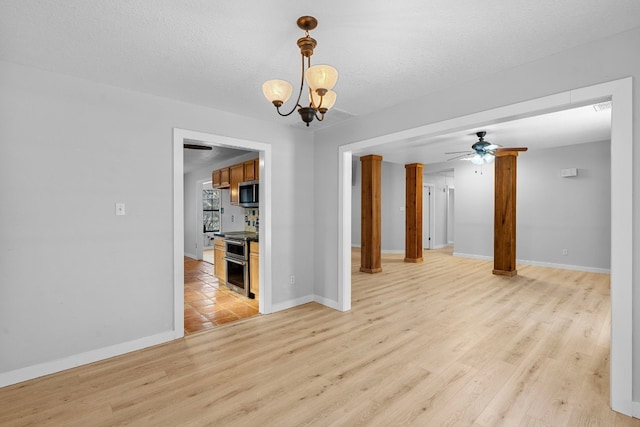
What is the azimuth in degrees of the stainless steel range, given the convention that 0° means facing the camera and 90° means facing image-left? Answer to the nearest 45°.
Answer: approximately 45°

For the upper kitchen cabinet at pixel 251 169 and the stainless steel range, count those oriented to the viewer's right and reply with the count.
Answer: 0

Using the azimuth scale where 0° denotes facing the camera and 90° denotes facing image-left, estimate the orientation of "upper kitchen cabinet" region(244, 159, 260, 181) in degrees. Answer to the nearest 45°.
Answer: approximately 45°

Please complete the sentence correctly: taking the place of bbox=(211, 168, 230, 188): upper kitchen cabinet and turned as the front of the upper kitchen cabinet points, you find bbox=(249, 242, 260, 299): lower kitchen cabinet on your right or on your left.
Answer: on your left

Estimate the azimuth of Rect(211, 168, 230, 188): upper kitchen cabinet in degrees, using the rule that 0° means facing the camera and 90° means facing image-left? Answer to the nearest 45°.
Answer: approximately 45°

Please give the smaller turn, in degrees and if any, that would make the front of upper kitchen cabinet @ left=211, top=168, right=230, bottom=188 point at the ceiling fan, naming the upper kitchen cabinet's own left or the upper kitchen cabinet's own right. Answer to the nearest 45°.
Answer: approximately 90° to the upper kitchen cabinet's own left

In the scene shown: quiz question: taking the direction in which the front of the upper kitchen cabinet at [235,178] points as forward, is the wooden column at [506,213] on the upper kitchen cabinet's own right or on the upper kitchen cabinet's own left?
on the upper kitchen cabinet's own left

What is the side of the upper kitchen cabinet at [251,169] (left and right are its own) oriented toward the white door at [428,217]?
back

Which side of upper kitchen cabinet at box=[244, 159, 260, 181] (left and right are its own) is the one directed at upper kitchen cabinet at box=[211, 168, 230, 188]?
right
